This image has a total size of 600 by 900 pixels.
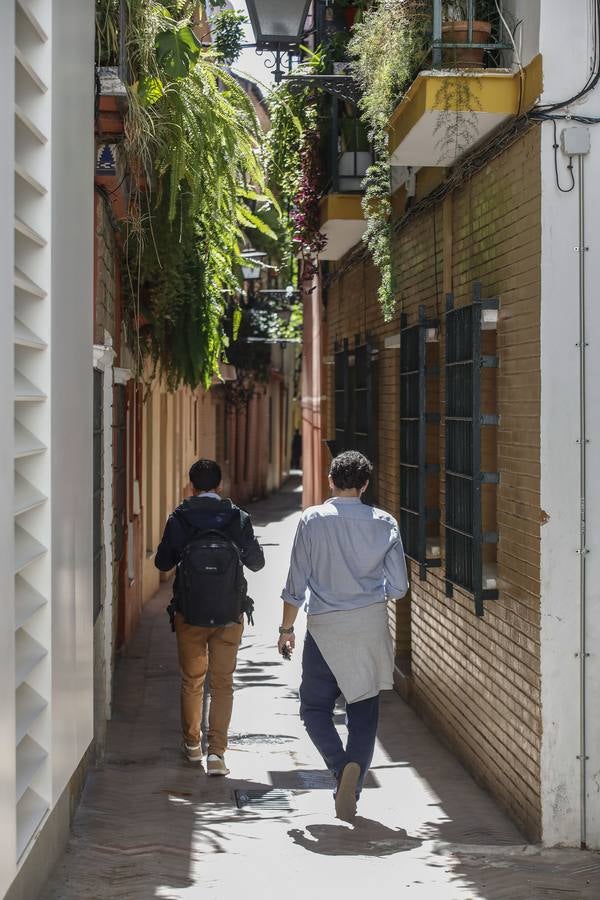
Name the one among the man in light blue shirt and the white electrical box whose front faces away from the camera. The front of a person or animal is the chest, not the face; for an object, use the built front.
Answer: the man in light blue shirt

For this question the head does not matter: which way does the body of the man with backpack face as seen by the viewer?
away from the camera

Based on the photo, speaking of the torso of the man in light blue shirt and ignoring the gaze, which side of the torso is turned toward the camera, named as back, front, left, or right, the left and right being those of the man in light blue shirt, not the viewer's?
back

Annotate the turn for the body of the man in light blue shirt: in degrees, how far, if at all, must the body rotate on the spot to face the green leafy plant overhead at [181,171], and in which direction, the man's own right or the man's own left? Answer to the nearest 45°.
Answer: approximately 45° to the man's own left

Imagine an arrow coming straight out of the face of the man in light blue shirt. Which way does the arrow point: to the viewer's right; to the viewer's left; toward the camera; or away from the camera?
away from the camera

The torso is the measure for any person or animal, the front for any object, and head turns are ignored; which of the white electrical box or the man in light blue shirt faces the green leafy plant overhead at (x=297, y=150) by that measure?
the man in light blue shirt

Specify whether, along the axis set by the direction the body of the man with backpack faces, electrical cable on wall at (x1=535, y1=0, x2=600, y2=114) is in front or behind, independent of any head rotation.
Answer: behind

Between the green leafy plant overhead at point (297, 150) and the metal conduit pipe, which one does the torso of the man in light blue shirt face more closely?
the green leafy plant overhead
